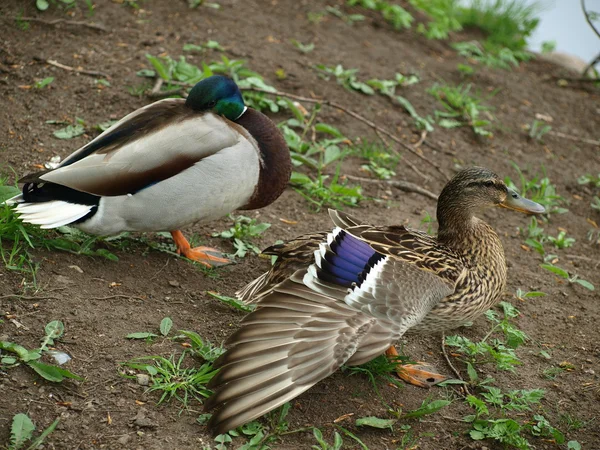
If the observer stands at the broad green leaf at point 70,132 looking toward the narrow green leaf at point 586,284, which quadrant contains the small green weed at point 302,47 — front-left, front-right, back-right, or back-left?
front-left

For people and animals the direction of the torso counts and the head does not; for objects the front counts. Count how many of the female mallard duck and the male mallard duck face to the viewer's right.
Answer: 2

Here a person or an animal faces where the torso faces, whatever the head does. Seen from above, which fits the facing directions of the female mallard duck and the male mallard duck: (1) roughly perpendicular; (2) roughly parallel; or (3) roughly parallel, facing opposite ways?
roughly parallel

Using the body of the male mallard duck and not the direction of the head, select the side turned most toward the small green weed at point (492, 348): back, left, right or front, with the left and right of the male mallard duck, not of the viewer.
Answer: front

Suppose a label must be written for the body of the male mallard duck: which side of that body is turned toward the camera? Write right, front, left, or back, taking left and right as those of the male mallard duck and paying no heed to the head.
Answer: right

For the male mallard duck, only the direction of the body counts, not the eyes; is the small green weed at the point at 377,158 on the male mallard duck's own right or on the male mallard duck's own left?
on the male mallard duck's own left

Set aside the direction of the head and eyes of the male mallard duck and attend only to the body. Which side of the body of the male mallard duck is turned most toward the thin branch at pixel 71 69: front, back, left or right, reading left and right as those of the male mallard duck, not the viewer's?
left

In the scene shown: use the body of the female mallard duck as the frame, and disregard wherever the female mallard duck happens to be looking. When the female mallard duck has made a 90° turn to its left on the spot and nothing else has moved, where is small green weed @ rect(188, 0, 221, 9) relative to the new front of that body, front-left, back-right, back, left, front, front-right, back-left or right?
front-left

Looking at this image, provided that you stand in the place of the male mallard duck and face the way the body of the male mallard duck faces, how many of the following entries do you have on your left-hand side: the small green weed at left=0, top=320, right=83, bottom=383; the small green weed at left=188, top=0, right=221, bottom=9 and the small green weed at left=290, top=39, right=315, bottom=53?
2

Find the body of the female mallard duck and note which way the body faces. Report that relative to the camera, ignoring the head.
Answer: to the viewer's right

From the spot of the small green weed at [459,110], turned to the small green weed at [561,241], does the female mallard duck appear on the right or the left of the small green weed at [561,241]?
right

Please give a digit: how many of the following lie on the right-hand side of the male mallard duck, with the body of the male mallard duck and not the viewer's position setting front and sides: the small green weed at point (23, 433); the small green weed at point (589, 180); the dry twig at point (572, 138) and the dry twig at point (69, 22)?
1

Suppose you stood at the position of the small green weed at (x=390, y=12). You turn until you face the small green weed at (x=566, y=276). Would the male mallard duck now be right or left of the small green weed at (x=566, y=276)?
right

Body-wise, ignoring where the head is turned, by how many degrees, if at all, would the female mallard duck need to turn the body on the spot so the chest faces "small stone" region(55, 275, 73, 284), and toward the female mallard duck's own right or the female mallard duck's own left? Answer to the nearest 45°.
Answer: approximately 180°
